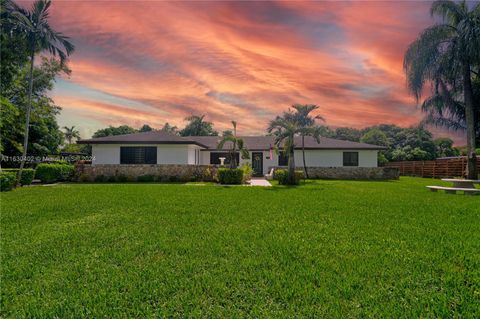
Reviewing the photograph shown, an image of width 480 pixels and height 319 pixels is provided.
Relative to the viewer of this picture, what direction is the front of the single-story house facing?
facing the viewer

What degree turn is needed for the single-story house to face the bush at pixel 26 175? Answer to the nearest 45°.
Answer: approximately 45° to its right

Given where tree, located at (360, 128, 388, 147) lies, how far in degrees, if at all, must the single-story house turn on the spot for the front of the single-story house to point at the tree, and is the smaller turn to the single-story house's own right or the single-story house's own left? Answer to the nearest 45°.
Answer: approximately 135° to the single-story house's own left

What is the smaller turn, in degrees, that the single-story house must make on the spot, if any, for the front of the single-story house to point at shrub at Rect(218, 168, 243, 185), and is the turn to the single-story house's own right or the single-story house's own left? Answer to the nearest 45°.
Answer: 0° — it already faces it

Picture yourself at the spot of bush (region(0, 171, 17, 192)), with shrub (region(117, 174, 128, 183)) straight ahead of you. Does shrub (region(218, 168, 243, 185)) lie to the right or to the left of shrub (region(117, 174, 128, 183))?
right

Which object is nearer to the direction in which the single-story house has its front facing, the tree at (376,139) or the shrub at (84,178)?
the shrub

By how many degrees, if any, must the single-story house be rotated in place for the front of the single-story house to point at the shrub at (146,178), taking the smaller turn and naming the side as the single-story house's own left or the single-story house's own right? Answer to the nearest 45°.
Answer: approximately 45° to the single-story house's own right

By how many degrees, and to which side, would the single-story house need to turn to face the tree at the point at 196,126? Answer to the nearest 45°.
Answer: approximately 180°

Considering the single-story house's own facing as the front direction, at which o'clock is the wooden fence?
The wooden fence is roughly at 9 o'clock from the single-story house.

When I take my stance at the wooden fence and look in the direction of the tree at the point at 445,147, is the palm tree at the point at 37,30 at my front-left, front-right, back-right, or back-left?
back-left

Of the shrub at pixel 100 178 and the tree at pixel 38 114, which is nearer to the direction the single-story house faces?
the shrub
